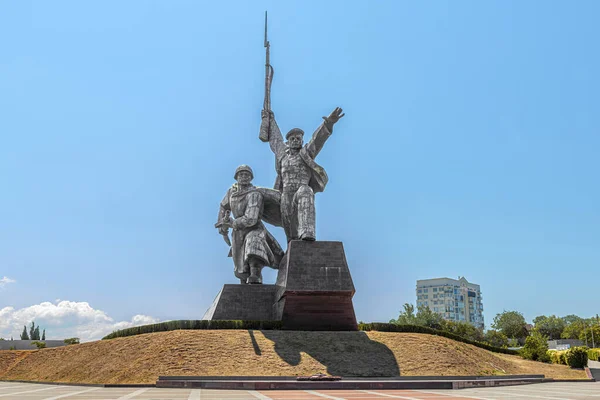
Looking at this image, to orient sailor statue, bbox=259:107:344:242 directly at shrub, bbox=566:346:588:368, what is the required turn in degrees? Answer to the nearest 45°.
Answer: approximately 90° to its left

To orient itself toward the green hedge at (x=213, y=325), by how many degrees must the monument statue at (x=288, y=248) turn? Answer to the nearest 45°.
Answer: approximately 45° to its right

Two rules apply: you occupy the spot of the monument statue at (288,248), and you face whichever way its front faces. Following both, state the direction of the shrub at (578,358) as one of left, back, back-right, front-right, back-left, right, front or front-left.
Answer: left

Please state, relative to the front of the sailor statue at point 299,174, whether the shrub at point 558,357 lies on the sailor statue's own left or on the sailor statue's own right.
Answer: on the sailor statue's own left

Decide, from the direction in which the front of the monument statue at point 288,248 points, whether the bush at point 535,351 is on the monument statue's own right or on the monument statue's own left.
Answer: on the monument statue's own left

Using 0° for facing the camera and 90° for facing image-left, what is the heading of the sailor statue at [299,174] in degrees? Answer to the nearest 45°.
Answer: approximately 0°

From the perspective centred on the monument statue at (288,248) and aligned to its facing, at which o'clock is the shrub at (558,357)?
The shrub is roughly at 9 o'clock from the monument statue.

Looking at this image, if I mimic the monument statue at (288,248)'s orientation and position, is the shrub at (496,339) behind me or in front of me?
behind

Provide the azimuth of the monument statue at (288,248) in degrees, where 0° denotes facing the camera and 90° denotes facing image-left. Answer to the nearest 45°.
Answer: approximately 0°

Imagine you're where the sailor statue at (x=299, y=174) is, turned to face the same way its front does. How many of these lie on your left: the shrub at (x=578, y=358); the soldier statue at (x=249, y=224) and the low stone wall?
1
